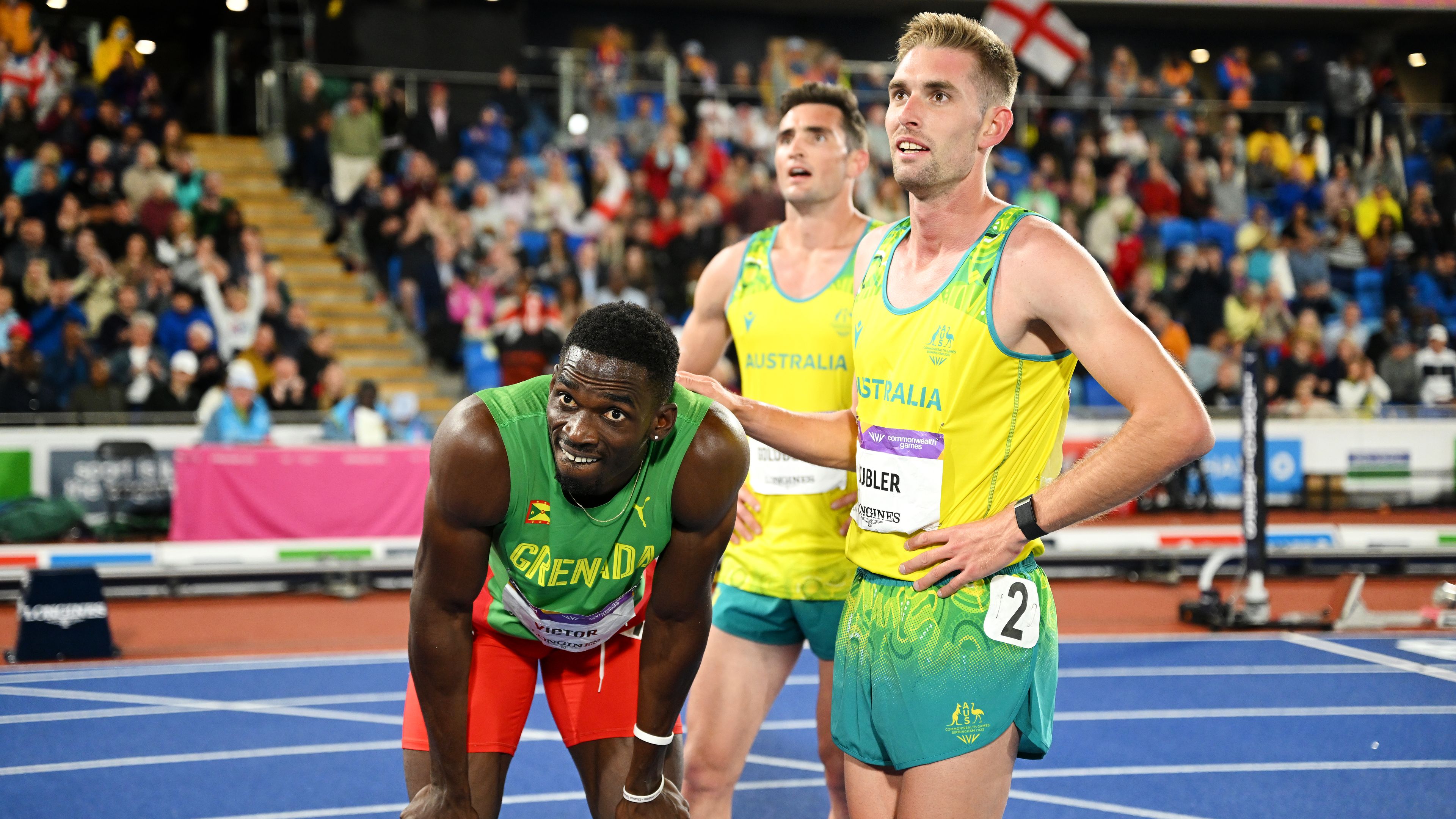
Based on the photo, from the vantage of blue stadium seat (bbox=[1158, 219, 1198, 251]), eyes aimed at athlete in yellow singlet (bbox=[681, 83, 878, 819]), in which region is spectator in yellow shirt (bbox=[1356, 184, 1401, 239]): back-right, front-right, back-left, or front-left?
back-left

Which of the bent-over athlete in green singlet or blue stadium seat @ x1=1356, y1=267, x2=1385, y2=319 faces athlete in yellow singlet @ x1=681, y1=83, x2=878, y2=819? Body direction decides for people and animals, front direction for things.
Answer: the blue stadium seat

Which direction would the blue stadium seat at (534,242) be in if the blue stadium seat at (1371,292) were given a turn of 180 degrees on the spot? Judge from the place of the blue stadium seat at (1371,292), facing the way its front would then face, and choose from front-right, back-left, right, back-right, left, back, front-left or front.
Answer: back-left

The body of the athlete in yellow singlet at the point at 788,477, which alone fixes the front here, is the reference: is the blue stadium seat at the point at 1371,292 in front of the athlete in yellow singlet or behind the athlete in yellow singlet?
behind

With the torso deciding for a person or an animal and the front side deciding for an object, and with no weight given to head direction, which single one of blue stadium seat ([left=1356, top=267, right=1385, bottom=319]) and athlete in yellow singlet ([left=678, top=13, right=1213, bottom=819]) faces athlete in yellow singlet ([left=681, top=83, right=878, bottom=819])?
the blue stadium seat

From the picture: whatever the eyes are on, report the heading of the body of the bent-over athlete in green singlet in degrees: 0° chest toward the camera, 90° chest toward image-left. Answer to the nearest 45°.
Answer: approximately 0°

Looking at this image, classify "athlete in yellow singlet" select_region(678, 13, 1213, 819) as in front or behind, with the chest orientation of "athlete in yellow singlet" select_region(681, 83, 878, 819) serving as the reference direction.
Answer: in front

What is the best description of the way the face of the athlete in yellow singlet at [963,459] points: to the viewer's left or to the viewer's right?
to the viewer's left

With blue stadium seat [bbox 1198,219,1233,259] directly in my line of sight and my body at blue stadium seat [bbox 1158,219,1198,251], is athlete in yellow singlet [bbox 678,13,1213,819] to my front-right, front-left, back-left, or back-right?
back-right

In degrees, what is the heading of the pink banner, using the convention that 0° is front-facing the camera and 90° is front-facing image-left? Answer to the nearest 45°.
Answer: approximately 0°

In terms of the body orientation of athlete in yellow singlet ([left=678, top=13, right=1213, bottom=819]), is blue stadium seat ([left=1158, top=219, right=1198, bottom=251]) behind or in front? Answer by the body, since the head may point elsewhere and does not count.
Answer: behind
